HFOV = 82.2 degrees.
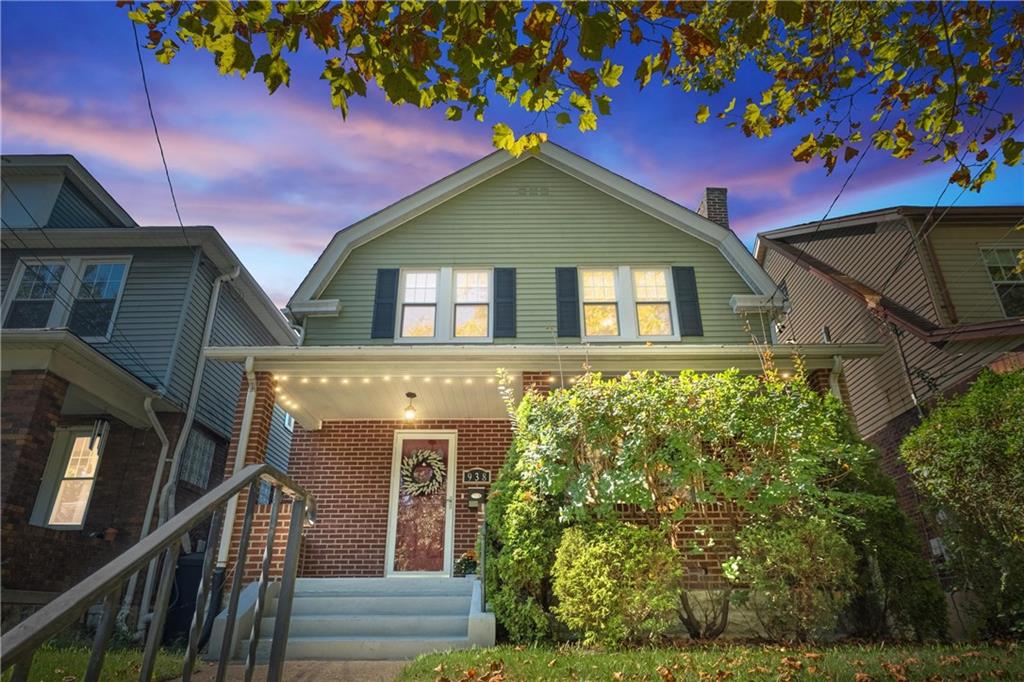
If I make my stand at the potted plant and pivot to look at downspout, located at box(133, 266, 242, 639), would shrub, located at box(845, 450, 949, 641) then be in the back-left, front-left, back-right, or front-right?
back-left

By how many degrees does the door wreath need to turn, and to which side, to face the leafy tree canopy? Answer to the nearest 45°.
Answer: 0° — it already faces it

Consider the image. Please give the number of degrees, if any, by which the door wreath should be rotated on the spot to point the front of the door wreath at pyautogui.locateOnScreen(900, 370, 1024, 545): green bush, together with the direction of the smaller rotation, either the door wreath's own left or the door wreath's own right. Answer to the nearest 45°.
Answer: approximately 45° to the door wreath's own left

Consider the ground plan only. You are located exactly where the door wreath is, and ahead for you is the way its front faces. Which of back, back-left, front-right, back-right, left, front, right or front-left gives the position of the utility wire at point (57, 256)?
right

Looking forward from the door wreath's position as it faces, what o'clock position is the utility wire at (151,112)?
The utility wire is roughly at 1 o'clock from the door wreath.

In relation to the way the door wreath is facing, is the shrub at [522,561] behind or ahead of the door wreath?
ahead

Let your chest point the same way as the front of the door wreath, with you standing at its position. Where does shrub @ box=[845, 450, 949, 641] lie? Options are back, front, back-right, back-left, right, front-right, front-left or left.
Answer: front-left

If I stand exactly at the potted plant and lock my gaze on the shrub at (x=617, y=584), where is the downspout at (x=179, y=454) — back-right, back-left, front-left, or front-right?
back-right

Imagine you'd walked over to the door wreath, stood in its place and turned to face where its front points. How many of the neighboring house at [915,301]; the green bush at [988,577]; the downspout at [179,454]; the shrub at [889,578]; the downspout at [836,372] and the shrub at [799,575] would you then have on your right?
1

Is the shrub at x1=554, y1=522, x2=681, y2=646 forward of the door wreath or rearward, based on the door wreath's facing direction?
forward

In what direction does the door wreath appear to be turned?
toward the camera

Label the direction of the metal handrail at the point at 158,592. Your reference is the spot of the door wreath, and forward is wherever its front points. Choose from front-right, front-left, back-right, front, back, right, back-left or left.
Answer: front

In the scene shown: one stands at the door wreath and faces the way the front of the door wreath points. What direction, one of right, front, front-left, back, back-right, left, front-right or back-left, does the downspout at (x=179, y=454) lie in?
right

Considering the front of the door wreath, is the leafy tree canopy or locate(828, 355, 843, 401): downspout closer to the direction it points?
the leafy tree canopy

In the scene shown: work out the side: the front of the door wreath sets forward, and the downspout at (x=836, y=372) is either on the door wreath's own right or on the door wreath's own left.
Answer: on the door wreath's own left
